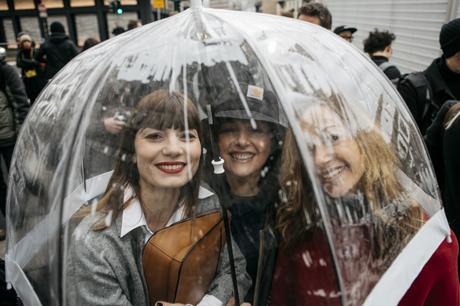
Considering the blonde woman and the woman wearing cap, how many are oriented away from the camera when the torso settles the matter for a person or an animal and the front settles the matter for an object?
0

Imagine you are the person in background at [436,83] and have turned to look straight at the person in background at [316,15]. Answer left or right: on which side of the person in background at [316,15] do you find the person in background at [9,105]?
left

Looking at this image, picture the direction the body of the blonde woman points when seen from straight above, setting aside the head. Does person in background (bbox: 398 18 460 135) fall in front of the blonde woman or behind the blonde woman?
behind

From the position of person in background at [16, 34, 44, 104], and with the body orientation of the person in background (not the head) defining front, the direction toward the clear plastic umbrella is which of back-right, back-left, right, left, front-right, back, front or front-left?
front

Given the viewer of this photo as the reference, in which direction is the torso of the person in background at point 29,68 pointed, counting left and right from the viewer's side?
facing the viewer
